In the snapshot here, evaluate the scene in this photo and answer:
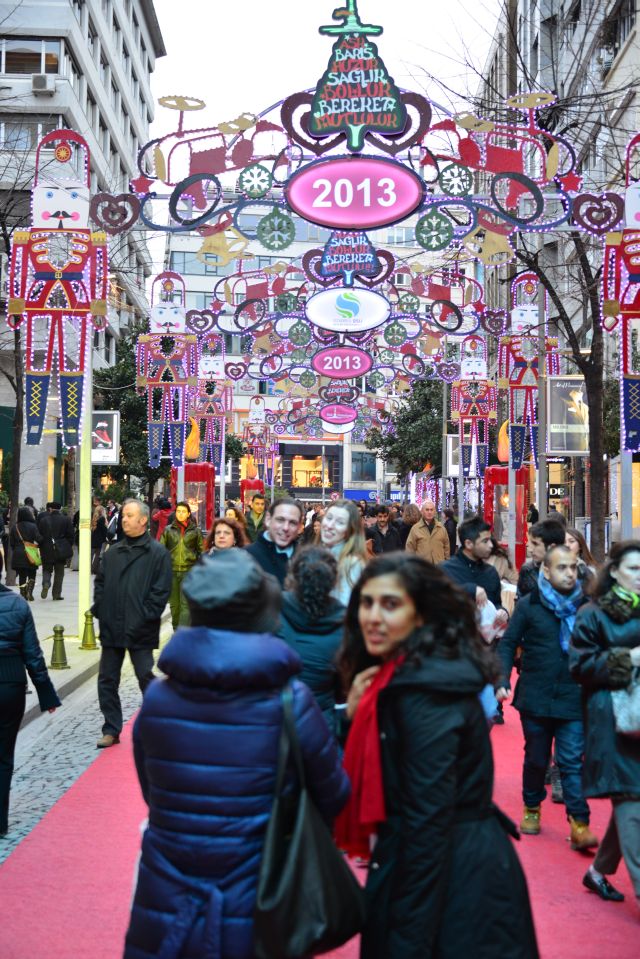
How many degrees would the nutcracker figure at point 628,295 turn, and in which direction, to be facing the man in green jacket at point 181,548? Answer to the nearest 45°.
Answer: approximately 90° to its right

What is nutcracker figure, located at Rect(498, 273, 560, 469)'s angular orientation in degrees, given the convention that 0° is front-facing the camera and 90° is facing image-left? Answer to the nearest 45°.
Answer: approximately 0°

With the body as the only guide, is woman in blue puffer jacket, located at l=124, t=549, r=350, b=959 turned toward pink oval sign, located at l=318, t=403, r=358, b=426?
yes

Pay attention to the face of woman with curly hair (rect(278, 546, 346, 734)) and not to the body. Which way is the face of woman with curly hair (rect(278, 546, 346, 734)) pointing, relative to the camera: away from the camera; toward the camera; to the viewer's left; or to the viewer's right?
away from the camera

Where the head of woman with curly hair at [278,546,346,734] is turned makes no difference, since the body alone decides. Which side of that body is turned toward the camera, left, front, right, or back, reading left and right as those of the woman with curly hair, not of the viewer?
back

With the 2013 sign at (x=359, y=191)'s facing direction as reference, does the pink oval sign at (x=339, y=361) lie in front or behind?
behind

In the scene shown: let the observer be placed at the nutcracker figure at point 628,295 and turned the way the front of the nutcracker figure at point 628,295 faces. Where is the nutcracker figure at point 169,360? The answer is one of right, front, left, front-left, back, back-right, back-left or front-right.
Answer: back-right

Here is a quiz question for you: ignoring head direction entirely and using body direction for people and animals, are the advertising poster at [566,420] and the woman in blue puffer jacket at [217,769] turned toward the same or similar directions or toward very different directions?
very different directions
